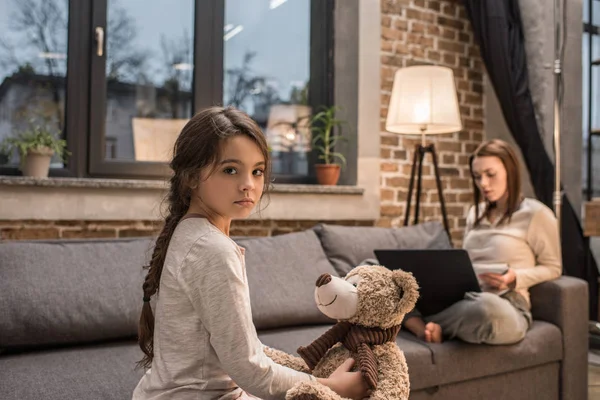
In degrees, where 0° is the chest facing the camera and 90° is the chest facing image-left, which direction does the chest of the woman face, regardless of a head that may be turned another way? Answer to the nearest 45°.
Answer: approximately 45°

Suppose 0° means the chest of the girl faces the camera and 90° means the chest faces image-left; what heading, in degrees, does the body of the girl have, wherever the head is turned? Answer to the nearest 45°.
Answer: approximately 270°

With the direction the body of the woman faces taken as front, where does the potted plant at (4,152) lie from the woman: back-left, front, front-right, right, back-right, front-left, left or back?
front-right

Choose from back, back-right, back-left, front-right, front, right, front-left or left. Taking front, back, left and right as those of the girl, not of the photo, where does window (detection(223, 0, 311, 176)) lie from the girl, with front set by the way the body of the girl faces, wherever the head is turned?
left

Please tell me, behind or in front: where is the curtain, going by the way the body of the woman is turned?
behind

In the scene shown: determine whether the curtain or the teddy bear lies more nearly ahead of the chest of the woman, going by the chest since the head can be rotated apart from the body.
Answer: the teddy bear

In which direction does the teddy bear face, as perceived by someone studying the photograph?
facing to the left of the viewer

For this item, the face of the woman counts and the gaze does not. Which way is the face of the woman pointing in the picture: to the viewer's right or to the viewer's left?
to the viewer's left
